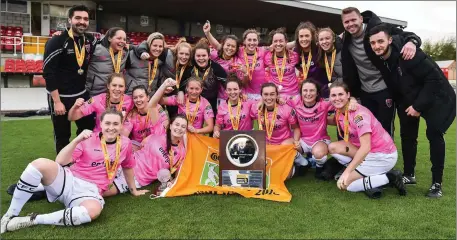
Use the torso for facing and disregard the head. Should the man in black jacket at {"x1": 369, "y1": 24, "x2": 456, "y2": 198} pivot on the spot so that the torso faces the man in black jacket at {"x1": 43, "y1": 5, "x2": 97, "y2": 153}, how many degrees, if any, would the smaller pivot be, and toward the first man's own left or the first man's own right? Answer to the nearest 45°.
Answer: approximately 45° to the first man's own right

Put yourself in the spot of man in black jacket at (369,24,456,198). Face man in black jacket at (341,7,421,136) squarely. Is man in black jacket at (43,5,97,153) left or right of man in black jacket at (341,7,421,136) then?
left

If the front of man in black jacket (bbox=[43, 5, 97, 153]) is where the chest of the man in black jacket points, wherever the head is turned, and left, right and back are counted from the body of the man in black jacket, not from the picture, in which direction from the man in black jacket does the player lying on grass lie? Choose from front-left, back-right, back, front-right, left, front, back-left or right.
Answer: front-right

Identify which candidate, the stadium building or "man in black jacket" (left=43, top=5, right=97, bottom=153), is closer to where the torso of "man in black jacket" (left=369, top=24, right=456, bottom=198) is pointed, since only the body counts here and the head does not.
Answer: the man in black jacket

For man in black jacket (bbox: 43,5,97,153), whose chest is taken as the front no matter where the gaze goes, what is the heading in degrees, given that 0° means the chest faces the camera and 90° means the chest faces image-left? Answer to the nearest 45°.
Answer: approximately 315°

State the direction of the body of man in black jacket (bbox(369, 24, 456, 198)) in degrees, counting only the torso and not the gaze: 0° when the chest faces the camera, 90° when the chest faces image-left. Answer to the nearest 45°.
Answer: approximately 45°
